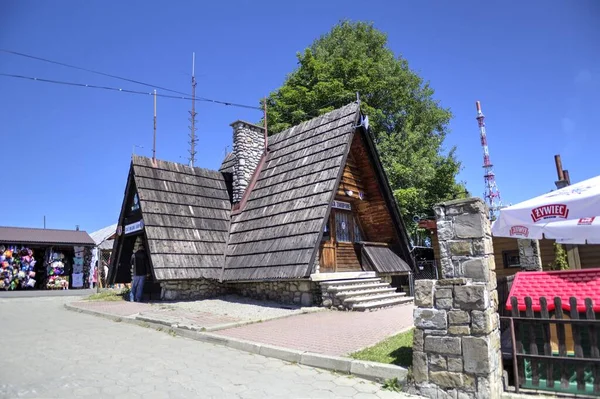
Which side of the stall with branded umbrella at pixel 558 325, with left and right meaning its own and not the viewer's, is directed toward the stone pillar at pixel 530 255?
back

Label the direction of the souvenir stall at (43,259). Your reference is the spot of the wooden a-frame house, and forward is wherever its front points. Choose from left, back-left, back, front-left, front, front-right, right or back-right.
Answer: back

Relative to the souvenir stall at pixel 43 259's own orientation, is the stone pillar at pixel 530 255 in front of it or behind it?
in front

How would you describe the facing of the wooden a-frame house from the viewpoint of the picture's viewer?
facing the viewer and to the right of the viewer

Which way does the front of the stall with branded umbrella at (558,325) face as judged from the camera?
facing the viewer

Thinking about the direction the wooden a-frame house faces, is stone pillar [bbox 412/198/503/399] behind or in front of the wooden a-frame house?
in front

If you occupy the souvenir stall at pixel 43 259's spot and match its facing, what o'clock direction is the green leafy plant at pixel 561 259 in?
The green leafy plant is roughly at 11 o'clock from the souvenir stall.

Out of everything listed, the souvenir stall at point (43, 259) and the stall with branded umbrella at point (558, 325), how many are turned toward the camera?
2

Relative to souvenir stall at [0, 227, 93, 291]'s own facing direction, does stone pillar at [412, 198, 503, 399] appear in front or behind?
in front

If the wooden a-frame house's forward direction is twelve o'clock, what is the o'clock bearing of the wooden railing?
The wooden railing is roughly at 1 o'clock from the wooden a-frame house.

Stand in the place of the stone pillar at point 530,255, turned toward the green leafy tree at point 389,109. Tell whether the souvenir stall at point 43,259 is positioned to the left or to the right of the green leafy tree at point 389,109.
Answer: left

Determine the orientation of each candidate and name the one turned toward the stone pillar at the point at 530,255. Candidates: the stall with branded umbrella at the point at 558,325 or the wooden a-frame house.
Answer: the wooden a-frame house

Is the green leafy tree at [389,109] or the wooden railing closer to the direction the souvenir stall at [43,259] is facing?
the wooden railing
